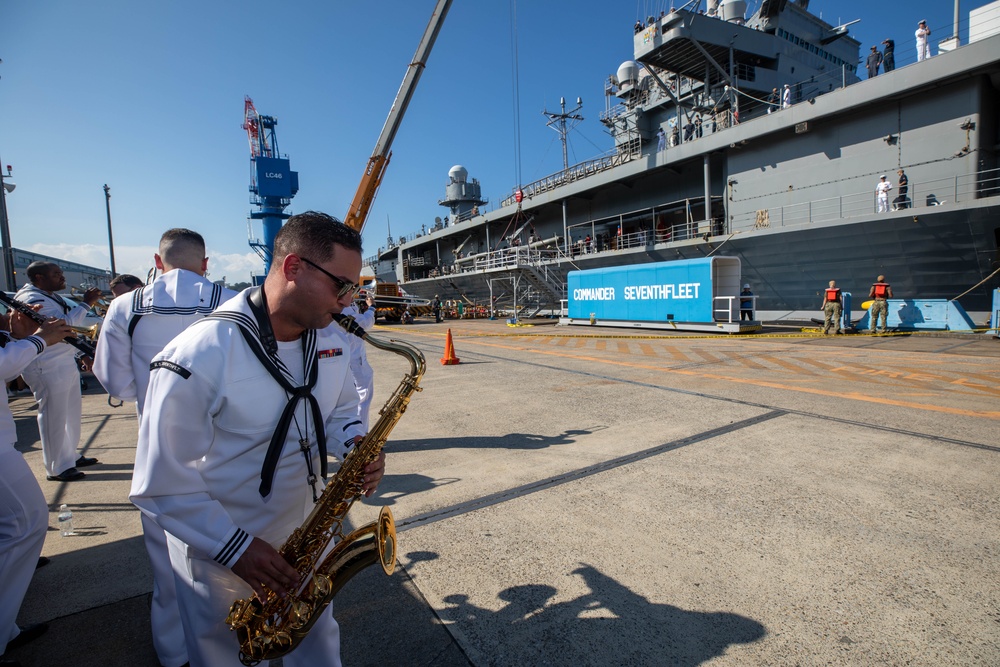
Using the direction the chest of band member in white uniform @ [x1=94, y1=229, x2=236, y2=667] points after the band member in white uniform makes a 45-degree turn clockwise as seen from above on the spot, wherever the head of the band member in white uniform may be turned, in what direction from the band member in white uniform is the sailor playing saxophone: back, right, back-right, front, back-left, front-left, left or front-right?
back-right

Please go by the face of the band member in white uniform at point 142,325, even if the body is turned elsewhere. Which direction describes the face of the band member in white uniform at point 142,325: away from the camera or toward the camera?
away from the camera

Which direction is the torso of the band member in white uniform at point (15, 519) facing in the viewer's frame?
to the viewer's right

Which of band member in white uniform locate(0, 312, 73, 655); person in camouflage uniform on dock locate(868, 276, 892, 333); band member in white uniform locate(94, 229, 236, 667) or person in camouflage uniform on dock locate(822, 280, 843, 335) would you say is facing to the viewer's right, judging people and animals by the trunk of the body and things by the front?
band member in white uniform locate(0, 312, 73, 655)

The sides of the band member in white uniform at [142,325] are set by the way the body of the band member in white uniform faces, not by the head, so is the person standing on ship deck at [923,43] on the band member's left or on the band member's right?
on the band member's right

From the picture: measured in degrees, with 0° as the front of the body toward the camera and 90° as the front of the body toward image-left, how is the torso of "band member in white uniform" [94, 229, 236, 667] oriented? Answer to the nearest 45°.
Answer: approximately 180°
